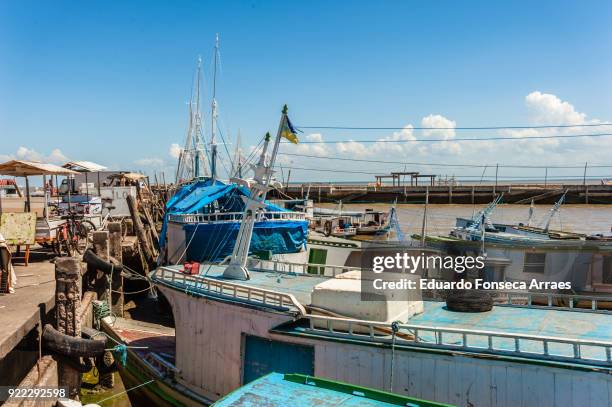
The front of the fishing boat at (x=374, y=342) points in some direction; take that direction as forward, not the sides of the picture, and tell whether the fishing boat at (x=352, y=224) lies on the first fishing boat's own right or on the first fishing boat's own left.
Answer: on the first fishing boat's own right

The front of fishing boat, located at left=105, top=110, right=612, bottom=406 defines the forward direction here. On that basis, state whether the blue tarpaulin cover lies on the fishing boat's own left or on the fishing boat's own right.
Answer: on the fishing boat's own right

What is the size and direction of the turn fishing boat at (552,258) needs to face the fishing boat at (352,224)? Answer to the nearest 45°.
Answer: approximately 45° to its right

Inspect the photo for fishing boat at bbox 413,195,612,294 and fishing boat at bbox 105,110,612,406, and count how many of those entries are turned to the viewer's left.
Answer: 2

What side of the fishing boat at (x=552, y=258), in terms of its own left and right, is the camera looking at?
left

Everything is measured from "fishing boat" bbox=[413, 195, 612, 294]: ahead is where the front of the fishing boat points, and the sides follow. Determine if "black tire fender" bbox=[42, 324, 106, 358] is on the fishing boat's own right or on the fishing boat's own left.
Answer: on the fishing boat's own left

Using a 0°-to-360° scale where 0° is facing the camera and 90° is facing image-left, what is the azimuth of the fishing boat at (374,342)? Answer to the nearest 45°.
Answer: approximately 90°

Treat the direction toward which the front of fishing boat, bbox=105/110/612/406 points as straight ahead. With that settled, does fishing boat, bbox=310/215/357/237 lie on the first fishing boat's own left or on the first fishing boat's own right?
on the first fishing boat's own right
